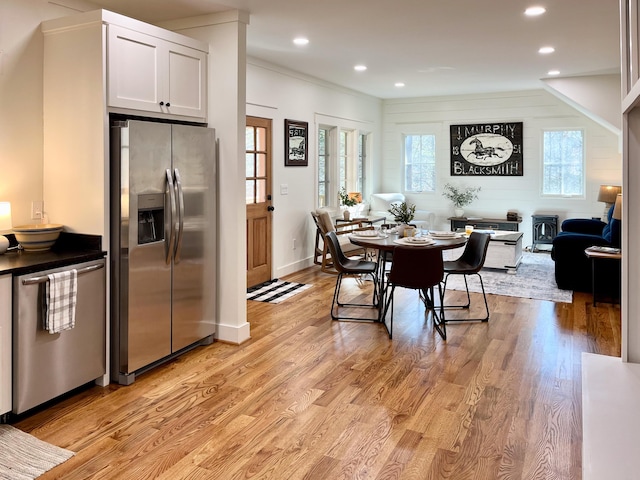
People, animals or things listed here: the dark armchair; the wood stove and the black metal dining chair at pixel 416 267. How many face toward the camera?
1

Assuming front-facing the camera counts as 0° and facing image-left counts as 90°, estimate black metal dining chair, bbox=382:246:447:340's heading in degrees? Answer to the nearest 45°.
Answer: approximately 180°

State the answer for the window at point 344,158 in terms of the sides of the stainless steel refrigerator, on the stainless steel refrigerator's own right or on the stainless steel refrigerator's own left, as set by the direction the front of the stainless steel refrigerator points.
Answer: on the stainless steel refrigerator's own left

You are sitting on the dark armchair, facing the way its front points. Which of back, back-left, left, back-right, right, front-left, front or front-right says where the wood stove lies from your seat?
right

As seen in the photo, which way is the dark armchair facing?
to the viewer's left

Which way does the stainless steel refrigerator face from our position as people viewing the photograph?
facing the viewer and to the right of the viewer

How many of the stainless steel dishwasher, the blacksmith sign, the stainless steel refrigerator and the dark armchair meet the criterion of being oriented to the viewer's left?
1

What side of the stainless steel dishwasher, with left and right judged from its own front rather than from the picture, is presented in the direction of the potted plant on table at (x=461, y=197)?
left

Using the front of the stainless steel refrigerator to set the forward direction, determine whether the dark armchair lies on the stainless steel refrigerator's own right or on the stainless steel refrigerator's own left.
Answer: on the stainless steel refrigerator's own left

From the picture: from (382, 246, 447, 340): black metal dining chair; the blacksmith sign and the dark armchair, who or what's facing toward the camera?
the blacksmith sign

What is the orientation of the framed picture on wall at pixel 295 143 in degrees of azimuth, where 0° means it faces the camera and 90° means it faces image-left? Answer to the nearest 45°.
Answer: approximately 315°

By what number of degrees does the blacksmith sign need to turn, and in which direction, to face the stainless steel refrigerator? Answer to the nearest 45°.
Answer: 0° — it already faces it
